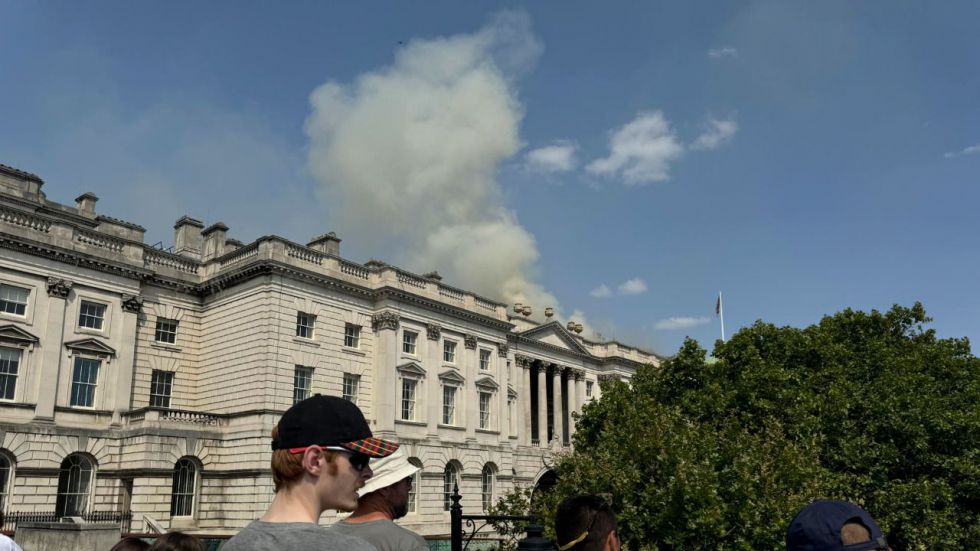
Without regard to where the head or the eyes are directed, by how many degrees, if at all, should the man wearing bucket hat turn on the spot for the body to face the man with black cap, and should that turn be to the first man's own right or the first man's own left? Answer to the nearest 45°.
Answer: approximately 135° to the first man's own right

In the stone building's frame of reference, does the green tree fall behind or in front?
in front

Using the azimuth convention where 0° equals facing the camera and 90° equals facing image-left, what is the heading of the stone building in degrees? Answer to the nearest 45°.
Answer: approximately 315°

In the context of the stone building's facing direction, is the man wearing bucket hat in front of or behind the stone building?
in front

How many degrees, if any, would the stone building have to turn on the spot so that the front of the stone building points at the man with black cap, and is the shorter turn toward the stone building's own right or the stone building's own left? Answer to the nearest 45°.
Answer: approximately 45° to the stone building's own right
